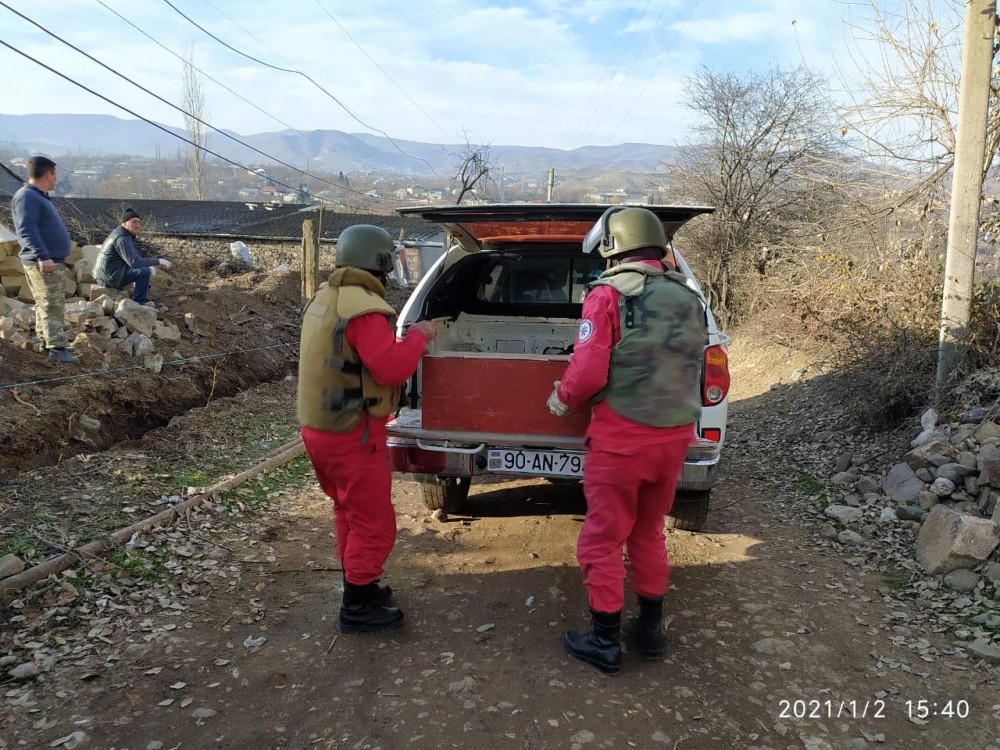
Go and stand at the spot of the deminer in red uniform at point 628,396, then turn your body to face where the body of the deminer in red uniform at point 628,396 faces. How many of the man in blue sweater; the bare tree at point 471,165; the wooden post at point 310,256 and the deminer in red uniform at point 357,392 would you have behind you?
0

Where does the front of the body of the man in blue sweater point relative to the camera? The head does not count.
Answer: to the viewer's right

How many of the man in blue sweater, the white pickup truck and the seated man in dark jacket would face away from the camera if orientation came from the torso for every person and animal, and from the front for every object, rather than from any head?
1

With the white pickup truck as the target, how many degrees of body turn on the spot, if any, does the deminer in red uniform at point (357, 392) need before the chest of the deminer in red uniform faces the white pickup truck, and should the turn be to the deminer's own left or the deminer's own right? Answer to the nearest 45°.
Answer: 0° — they already face it

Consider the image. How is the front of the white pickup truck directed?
away from the camera

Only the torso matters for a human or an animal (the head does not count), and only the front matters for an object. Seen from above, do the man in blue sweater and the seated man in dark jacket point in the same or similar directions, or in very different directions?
same or similar directions

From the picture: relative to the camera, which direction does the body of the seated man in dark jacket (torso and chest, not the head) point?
to the viewer's right

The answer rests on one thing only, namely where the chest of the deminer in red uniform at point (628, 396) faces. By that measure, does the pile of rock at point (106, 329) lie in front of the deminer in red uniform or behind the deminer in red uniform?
in front

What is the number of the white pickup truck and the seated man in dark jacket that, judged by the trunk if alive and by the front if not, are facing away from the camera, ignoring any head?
1

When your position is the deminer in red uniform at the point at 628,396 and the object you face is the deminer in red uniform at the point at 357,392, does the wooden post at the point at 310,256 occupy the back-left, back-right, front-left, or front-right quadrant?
front-right

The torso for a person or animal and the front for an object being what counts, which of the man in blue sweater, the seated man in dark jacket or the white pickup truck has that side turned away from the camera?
the white pickup truck

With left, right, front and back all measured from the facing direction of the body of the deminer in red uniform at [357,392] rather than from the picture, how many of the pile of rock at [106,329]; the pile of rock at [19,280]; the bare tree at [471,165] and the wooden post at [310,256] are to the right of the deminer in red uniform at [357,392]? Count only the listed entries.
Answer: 0

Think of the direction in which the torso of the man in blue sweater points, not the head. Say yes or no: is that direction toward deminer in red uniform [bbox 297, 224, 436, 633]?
no

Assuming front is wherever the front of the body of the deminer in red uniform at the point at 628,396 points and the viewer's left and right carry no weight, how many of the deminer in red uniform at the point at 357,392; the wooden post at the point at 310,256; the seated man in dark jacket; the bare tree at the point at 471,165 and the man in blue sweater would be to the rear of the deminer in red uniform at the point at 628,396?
0

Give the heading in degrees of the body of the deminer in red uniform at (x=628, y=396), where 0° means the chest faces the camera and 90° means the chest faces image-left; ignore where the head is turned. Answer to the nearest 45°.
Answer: approximately 135°

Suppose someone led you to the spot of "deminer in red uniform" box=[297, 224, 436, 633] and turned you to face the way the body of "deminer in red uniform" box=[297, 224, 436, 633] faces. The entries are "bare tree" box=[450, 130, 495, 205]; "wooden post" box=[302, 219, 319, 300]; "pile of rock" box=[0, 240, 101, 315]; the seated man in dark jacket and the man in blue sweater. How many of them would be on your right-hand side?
0

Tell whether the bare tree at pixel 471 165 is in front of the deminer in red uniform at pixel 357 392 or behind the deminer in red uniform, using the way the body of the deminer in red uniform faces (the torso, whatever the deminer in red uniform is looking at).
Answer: in front

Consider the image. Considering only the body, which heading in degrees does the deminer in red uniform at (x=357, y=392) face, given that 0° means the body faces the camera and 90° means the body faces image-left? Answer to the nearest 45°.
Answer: approximately 225°
